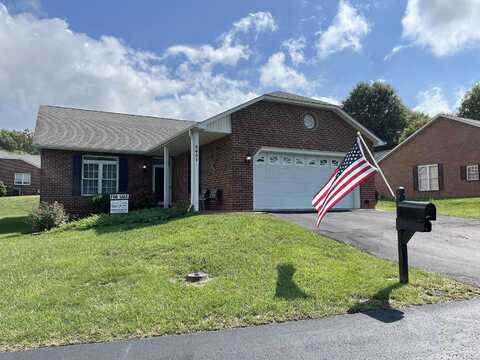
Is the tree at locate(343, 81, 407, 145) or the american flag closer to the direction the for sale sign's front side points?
the american flag

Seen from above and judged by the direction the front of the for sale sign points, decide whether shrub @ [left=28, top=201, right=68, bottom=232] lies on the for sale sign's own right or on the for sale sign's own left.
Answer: on the for sale sign's own right

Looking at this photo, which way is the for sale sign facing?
toward the camera

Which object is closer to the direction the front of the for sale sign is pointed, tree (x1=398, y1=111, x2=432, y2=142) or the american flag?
the american flag

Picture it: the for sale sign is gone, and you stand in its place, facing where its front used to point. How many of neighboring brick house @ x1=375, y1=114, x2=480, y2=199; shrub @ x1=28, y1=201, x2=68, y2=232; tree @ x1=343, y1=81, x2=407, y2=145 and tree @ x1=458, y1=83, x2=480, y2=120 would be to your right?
1

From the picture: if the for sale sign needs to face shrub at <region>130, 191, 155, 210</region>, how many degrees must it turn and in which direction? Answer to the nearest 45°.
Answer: approximately 135° to its left

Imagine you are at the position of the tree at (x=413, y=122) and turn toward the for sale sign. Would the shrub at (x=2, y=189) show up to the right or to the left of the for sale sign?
right

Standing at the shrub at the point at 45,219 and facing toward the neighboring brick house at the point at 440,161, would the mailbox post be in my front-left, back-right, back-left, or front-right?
front-right

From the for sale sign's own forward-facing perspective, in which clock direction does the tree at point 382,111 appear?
The tree is roughly at 8 o'clock from the for sale sign.

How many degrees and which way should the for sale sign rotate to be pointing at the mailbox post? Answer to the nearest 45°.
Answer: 0° — it already faces it

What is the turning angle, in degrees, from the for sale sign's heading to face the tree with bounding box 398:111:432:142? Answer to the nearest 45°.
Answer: approximately 135° to its left

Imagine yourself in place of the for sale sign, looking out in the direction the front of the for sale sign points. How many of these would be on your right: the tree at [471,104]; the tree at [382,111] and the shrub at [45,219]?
1

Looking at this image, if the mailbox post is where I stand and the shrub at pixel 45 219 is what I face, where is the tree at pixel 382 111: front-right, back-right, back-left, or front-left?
front-right

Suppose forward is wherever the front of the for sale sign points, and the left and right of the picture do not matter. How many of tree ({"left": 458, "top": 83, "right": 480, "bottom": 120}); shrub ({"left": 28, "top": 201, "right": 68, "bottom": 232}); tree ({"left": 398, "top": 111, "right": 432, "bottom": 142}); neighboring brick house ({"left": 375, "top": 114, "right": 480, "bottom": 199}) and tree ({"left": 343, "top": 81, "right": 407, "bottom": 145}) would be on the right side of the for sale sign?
1
